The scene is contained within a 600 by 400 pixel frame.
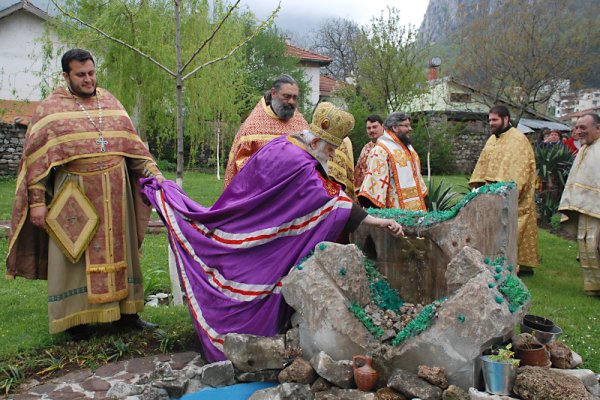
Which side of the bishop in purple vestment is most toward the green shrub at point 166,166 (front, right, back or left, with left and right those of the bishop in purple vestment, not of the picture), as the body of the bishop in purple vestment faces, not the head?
left

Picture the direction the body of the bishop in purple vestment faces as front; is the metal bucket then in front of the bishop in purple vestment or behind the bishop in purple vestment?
in front

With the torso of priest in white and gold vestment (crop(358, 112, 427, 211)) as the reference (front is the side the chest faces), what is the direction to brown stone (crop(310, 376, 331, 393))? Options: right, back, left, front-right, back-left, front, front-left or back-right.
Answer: front-right

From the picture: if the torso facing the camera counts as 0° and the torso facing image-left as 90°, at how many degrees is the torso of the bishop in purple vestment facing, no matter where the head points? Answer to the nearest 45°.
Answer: approximately 270°

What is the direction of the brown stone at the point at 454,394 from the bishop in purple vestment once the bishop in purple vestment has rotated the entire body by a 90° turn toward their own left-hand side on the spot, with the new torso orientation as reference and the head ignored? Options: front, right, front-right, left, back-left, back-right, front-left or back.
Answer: back-right

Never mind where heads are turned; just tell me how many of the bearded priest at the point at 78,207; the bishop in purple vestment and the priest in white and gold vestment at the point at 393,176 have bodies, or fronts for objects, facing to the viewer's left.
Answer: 0

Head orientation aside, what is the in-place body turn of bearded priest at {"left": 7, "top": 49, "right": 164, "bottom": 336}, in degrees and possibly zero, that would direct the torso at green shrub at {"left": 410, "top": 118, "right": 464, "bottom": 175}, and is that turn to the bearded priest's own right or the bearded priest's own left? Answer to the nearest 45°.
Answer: approximately 90° to the bearded priest's own left

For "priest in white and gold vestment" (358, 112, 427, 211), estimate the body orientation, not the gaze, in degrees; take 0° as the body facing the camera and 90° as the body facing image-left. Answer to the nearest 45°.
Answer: approximately 315°

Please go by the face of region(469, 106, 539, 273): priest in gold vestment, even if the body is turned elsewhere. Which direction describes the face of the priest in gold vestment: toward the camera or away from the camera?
toward the camera

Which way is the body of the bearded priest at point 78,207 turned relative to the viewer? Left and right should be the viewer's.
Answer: facing the viewer and to the right of the viewer

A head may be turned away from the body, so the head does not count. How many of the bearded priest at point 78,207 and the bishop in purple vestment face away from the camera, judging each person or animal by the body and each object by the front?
0
